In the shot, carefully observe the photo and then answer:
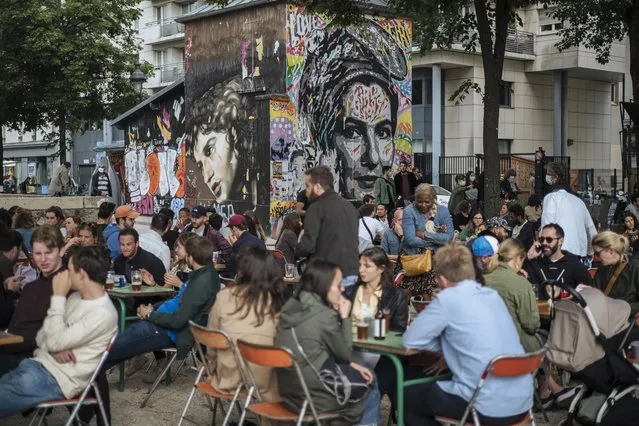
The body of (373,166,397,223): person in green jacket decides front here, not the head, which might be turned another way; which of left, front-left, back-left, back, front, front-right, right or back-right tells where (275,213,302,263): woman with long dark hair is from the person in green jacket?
front-right

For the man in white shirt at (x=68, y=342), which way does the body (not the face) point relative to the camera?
to the viewer's left

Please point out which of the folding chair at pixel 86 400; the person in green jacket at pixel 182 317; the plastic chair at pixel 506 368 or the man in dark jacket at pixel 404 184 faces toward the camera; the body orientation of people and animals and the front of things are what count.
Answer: the man in dark jacket

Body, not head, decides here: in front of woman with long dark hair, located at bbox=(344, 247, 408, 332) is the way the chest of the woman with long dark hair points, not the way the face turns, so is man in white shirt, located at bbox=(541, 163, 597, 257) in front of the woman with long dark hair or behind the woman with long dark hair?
behind

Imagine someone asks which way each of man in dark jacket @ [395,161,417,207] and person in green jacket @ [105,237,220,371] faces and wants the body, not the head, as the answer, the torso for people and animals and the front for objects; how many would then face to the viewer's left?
1

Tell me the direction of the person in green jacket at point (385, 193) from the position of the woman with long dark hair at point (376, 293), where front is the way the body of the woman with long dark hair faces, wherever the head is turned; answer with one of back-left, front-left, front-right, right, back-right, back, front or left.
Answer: back-right

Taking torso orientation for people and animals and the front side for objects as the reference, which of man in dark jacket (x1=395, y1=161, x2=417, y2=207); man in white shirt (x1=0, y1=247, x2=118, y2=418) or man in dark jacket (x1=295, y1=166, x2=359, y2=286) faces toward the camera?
man in dark jacket (x1=395, y1=161, x2=417, y2=207)

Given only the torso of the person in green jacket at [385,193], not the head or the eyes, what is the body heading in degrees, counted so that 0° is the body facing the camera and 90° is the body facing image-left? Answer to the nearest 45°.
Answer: approximately 315°

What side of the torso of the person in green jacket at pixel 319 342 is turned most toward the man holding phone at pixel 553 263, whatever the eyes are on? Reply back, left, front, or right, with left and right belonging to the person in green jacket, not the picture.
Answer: front

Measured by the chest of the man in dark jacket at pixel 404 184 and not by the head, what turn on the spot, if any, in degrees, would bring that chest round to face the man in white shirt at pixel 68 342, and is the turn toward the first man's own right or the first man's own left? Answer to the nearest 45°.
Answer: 0° — they already face them

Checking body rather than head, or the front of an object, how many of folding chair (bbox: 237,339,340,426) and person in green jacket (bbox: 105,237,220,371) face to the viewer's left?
1

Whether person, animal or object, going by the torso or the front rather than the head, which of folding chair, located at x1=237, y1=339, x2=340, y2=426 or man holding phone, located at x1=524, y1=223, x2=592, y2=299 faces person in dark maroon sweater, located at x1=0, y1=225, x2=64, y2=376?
the man holding phone

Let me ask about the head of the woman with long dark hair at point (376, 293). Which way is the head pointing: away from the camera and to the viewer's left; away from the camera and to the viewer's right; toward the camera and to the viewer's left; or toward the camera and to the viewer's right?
toward the camera and to the viewer's left

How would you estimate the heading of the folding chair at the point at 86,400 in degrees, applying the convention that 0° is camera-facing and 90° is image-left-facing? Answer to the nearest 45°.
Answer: approximately 90°

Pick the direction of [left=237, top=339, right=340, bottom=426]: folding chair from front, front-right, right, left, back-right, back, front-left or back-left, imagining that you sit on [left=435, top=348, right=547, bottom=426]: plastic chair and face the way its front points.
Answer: front-left
